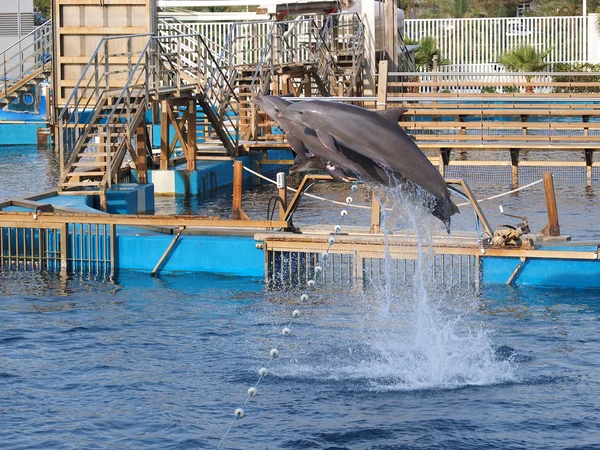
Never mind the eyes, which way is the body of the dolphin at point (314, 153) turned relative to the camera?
to the viewer's left

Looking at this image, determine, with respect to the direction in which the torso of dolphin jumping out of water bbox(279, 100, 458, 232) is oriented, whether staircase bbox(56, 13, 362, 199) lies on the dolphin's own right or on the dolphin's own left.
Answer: on the dolphin's own right

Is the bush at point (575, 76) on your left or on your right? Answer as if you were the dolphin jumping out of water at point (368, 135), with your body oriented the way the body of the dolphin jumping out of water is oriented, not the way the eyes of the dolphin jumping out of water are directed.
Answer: on your right
